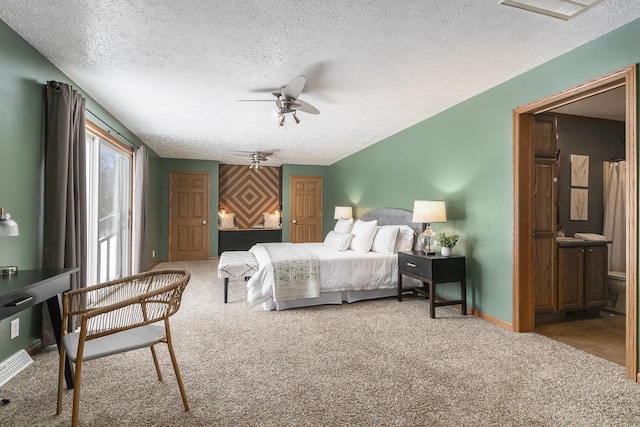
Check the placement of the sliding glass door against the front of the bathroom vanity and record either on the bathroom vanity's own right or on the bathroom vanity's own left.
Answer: on the bathroom vanity's own right

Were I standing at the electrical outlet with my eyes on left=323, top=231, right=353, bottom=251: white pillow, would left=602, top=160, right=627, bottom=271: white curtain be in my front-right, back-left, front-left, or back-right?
front-right

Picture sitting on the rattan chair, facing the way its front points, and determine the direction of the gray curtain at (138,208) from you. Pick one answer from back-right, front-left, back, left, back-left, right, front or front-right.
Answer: right

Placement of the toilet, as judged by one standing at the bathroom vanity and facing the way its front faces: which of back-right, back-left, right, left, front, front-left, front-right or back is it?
left

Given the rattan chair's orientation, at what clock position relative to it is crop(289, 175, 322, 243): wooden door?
The wooden door is roughly at 4 o'clock from the rattan chair.

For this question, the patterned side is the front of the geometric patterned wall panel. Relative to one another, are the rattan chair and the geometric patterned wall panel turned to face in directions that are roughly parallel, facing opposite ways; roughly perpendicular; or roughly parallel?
roughly perpendicular

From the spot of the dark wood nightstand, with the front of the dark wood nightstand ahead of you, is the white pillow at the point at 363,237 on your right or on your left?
on your right

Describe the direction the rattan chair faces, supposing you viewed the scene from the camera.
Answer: facing to the left of the viewer

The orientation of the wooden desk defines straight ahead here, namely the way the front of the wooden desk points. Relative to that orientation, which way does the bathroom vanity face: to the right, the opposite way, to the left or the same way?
to the right

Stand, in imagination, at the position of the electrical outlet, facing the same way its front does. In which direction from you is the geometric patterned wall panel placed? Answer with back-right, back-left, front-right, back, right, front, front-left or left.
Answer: left

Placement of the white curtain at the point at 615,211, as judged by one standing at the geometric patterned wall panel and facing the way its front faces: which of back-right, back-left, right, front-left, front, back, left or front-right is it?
front-left

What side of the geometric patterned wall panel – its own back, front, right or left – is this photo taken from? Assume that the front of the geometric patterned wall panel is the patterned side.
front

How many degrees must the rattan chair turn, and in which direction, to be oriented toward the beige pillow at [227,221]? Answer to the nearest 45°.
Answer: approximately 90° to its right

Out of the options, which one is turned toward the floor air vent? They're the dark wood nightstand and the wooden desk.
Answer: the dark wood nightstand

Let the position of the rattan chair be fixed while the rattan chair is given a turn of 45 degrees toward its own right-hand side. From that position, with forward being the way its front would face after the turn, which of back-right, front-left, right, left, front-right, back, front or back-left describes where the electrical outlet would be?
front

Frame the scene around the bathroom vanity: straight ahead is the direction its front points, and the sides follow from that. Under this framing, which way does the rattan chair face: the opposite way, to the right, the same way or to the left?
to the right

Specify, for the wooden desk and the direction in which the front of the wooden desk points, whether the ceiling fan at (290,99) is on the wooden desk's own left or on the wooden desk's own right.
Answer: on the wooden desk's own left

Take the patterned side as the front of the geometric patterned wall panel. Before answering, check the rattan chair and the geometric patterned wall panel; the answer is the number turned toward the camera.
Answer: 1

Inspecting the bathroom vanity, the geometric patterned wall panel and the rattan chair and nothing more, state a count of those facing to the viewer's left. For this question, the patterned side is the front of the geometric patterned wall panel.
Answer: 1

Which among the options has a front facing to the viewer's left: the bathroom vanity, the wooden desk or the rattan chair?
the rattan chair
